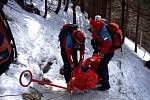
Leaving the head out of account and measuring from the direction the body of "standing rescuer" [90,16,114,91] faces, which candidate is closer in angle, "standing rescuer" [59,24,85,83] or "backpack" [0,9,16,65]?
the standing rescuer

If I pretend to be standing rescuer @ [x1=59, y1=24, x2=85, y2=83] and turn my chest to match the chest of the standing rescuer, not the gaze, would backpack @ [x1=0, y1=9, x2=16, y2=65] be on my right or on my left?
on my right

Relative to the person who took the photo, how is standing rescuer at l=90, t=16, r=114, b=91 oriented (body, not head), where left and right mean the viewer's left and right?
facing to the left of the viewer

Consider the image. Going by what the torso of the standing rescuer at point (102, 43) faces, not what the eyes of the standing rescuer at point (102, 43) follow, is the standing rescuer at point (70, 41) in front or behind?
in front

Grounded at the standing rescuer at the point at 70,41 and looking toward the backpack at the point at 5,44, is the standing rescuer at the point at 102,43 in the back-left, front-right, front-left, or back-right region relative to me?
back-left

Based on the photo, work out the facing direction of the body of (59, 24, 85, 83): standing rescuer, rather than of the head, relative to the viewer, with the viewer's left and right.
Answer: facing the viewer and to the right of the viewer
